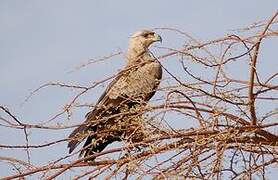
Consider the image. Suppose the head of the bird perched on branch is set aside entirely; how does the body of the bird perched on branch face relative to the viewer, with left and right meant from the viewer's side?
facing to the right of the viewer
